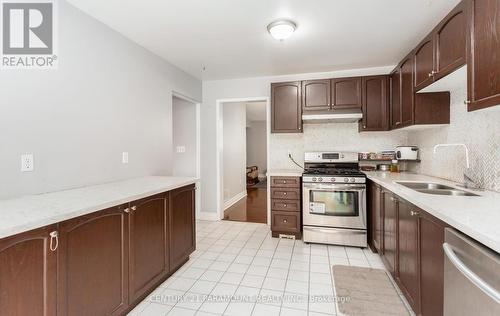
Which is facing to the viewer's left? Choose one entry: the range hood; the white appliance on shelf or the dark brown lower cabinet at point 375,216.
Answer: the dark brown lower cabinet

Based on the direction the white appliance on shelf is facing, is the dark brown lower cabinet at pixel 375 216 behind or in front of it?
in front

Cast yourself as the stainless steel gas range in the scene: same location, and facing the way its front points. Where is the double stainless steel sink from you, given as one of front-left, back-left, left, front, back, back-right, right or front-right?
front-left

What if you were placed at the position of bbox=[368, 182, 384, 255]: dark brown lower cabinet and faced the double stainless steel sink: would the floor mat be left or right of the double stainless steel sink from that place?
right

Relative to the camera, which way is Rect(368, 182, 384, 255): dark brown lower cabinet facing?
to the viewer's left

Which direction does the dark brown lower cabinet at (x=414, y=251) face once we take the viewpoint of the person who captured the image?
facing to the left of the viewer

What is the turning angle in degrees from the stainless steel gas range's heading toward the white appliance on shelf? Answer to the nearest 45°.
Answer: approximately 90° to its left

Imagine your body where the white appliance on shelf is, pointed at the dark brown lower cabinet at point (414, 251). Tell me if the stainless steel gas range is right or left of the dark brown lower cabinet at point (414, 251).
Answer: right

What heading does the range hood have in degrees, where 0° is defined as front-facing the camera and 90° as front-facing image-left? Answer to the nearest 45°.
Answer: approximately 0°
